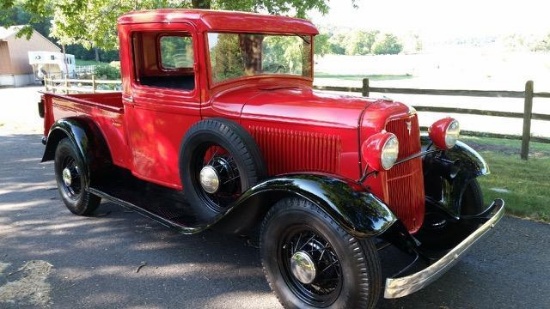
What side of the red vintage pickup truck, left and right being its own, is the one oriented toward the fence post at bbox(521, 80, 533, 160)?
left

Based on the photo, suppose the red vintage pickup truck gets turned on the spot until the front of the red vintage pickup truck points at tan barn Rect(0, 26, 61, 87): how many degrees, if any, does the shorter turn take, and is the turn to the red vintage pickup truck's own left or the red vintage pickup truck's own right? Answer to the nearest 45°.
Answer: approximately 180°

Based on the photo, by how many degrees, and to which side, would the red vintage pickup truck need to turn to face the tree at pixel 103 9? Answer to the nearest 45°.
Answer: approximately 180°

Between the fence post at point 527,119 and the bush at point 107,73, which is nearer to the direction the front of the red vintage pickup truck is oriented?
the fence post

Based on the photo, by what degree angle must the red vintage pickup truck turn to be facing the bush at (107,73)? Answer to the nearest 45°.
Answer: approximately 135° to its left

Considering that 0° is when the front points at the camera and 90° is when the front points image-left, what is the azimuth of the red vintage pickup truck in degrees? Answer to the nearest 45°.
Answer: approximately 315°

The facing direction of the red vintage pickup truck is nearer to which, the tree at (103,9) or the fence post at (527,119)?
the fence post
